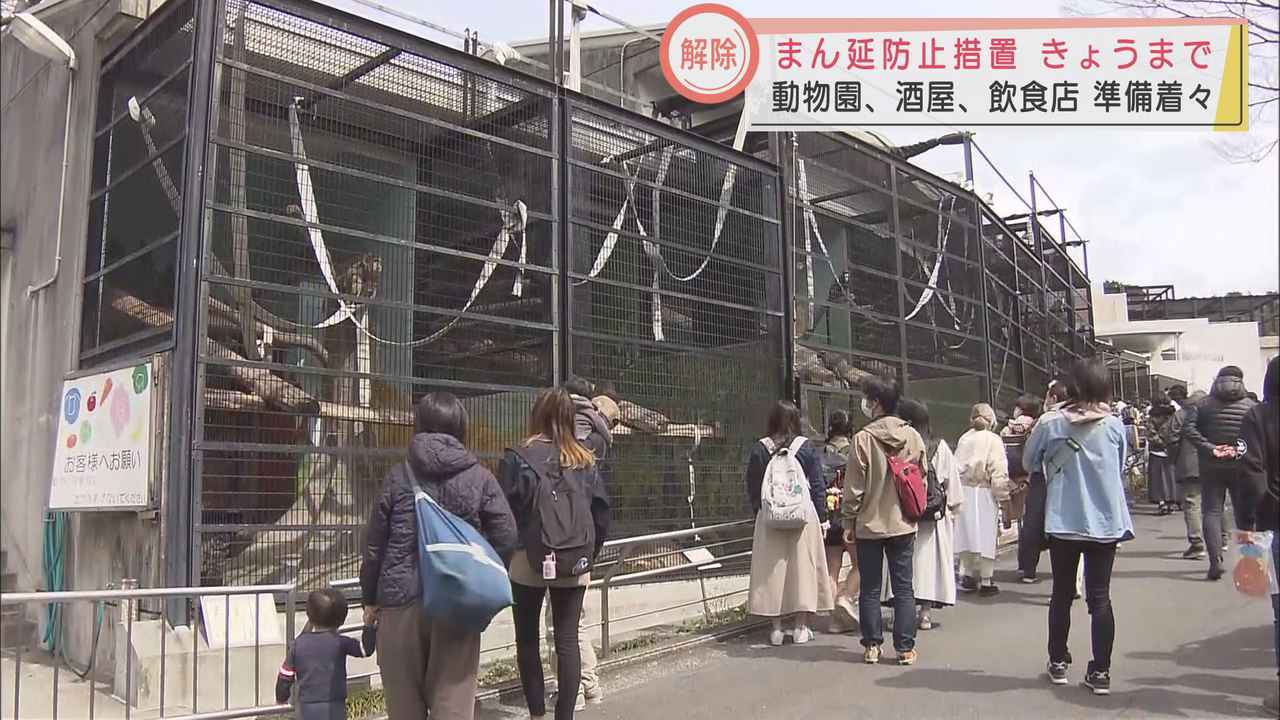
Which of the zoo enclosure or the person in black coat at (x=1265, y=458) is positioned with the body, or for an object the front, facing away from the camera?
the person in black coat

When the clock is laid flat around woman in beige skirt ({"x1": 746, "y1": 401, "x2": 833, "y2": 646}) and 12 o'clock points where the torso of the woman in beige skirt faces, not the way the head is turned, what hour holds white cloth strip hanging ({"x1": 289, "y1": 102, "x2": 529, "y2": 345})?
The white cloth strip hanging is roughly at 10 o'clock from the woman in beige skirt.

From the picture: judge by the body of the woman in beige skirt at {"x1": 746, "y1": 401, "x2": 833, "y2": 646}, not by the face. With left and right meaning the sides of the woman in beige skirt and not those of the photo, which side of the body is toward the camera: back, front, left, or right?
back

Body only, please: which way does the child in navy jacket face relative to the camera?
away from the camera

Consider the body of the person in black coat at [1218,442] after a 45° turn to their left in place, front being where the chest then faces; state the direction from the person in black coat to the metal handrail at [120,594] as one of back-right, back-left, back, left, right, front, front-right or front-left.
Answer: left

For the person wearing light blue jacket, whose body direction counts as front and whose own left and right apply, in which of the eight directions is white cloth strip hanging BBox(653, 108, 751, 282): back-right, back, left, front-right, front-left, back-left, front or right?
front-left

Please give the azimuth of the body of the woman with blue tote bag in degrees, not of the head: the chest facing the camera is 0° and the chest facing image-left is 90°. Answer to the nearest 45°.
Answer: approximately 180°

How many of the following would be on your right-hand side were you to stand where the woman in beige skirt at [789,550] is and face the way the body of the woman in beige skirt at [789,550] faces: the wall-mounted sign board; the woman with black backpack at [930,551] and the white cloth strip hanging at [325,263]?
1

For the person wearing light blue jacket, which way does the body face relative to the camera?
away from the camera

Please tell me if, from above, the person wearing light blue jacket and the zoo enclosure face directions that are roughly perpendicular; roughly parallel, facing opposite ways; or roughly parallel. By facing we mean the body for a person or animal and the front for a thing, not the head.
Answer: roughly perpendicular

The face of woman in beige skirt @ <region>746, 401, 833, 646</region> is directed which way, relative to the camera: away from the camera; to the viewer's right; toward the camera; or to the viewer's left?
away from the camera

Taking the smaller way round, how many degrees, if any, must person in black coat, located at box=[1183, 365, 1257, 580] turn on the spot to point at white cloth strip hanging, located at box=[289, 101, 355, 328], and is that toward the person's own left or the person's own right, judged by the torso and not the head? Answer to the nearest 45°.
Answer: approximately 135° to the person's own left

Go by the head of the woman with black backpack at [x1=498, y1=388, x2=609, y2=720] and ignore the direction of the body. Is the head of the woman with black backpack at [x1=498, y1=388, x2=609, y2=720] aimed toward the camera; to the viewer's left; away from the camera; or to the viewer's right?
away from the camera

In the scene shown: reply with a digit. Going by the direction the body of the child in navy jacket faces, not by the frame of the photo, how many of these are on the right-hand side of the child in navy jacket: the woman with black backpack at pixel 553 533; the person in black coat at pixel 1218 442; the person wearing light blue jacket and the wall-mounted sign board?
3
